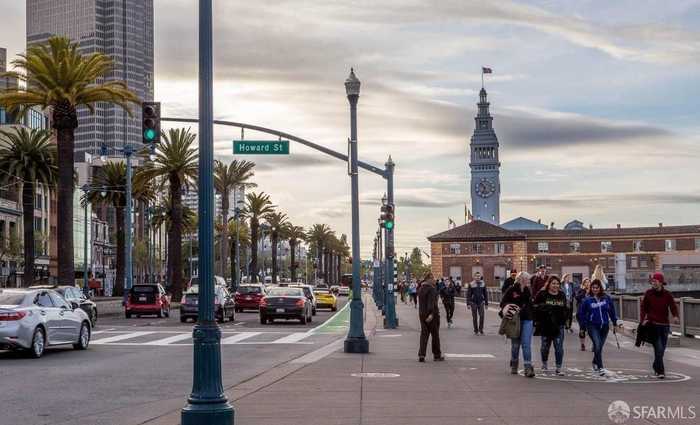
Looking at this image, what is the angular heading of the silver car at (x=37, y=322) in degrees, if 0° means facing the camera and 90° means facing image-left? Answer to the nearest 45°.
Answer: approximately 225°

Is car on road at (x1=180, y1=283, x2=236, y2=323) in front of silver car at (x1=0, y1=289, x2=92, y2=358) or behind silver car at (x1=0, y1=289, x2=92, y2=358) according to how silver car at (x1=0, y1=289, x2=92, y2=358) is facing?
in front

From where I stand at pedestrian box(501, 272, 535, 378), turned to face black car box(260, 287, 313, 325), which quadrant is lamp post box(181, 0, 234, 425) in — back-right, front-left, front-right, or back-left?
back-left

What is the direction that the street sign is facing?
toward the camera

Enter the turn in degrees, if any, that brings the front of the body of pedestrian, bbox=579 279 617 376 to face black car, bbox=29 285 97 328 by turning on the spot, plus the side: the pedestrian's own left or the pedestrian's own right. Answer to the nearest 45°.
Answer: approximately 135° to the pedestrian's own right

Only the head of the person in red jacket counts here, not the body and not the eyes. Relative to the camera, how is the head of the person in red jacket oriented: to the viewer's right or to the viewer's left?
to the viewer's left

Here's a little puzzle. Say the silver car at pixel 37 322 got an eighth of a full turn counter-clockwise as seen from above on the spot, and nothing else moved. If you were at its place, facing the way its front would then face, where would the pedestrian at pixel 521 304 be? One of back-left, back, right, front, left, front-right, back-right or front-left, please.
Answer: back-right

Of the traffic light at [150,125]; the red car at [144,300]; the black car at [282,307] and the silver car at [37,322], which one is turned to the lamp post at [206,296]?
the traffic light

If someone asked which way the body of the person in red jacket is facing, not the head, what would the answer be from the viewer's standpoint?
toward the camera

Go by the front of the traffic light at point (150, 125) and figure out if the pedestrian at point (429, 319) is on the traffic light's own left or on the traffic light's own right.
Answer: on the traffic light's own left

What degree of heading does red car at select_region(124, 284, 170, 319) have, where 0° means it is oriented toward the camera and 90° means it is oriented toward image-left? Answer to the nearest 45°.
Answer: approximately 180°
